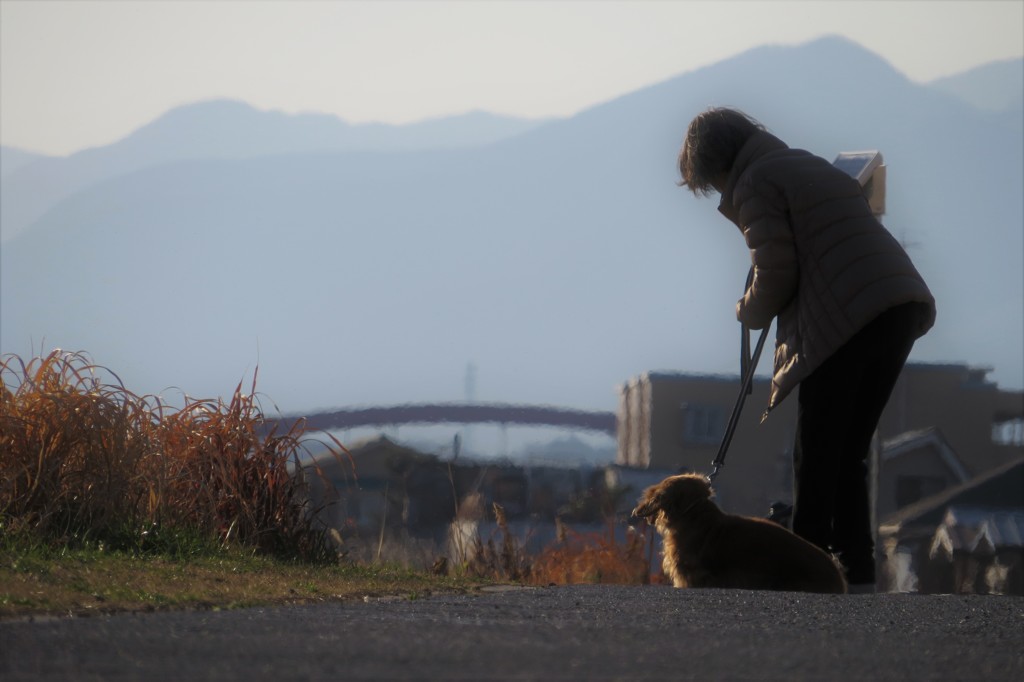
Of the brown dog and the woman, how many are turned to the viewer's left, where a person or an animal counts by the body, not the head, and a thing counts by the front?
2

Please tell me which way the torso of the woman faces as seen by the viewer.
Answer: to the viewer's left

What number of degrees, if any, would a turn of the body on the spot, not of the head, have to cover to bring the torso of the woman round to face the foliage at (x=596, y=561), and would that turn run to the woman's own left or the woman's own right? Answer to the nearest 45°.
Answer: approximately 45° to the woman's own right

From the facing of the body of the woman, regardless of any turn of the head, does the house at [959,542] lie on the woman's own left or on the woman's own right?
on the woman's own right

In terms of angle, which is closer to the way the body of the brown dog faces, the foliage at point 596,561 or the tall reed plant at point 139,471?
the tall reed plant

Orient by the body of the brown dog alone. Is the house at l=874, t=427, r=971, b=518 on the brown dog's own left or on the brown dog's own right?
on the brown dog's own right

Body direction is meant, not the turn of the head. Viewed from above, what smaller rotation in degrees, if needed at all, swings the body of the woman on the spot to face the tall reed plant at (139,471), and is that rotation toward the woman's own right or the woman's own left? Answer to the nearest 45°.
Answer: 0° — they already face it

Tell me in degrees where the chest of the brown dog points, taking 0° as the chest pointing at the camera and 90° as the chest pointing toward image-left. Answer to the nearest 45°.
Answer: approximately 90°
